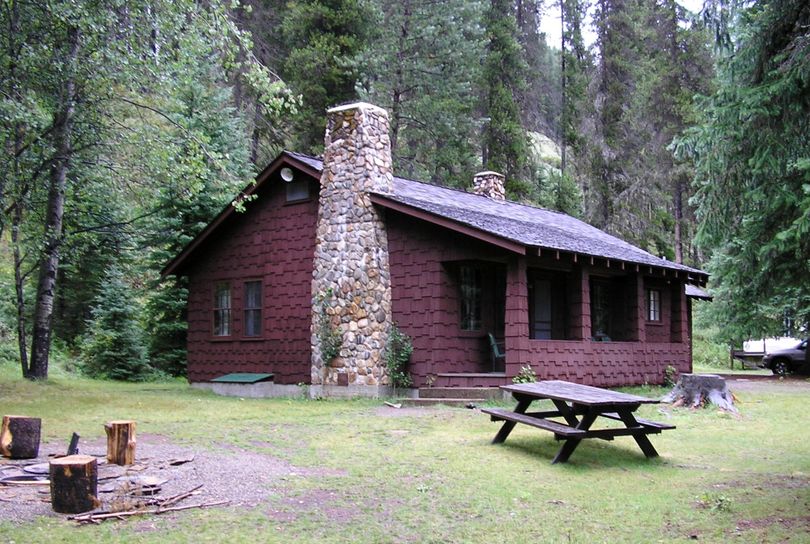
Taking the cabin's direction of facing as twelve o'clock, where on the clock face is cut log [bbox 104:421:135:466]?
The cut log is roughly at 2 o'clock from the cabin.

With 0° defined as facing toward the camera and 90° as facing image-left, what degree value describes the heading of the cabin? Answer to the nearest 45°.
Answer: approximately 315°

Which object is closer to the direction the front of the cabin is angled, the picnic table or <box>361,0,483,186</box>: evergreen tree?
the picnic table

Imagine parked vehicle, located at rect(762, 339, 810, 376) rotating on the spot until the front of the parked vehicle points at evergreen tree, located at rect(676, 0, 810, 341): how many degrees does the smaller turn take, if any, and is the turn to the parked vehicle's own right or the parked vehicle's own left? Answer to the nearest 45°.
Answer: approximately 90° to the parked vehicle's own left

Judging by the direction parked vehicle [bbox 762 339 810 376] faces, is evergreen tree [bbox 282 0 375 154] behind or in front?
in front

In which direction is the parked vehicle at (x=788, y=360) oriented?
to the viewer's left

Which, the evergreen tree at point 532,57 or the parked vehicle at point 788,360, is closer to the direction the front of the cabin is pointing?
the parked vehicle

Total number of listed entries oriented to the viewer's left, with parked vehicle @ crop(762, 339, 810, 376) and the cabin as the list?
1

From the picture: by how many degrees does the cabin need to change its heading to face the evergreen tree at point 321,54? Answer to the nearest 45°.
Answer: approximately 135° to its left

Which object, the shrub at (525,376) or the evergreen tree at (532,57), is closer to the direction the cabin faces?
the shrub

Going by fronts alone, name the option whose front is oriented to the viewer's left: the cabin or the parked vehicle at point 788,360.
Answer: the parked vehicle
